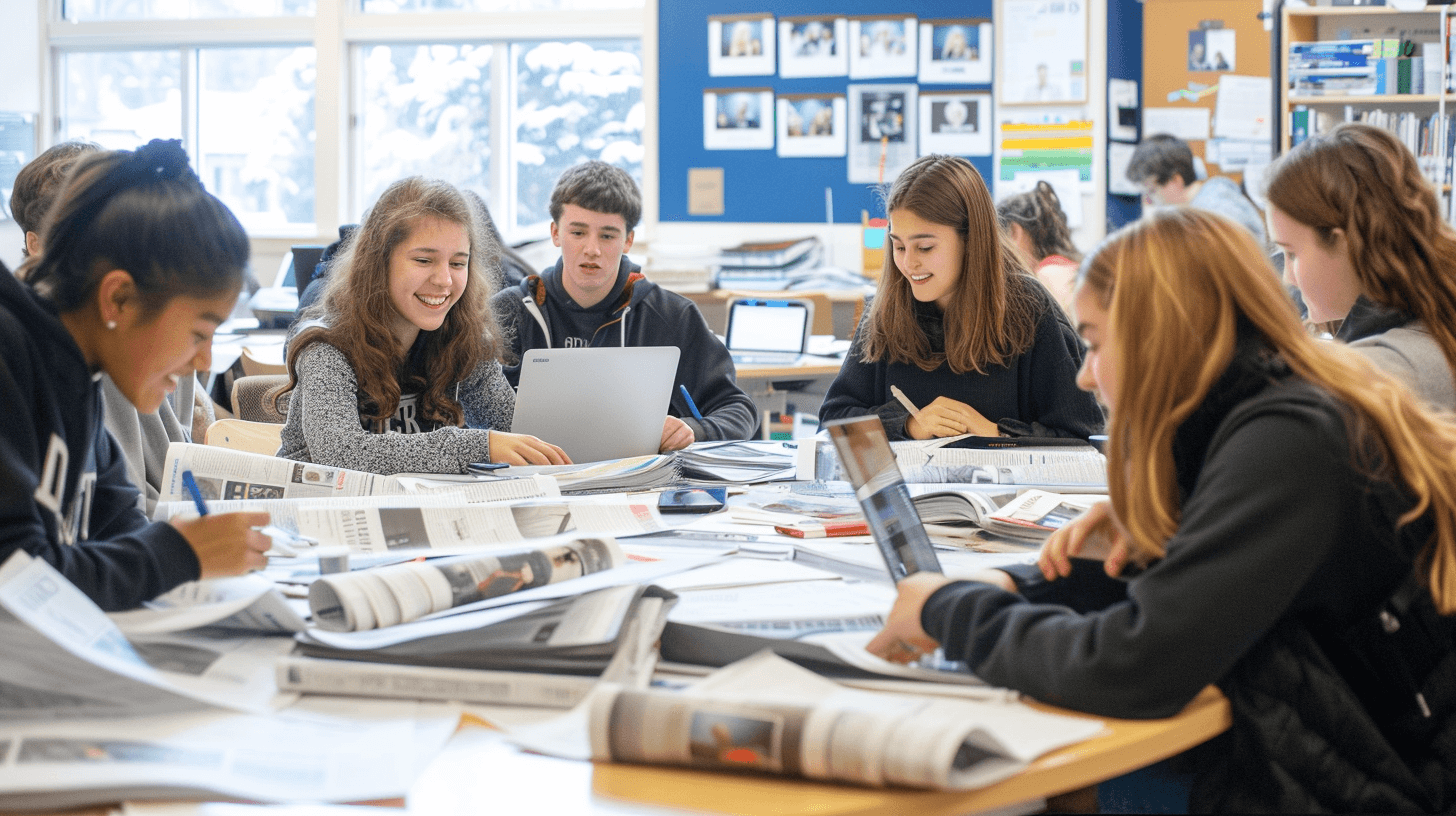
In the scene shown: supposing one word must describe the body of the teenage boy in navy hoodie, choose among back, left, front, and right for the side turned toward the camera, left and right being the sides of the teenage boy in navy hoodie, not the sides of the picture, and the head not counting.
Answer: front

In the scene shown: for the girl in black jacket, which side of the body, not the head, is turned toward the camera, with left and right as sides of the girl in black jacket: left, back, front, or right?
left

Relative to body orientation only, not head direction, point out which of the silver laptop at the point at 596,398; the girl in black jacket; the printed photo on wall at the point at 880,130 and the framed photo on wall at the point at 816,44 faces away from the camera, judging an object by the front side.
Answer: the silver laptop

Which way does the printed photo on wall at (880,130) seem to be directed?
toward the camera

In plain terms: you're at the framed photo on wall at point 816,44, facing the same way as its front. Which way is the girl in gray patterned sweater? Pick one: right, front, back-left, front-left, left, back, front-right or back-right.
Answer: front

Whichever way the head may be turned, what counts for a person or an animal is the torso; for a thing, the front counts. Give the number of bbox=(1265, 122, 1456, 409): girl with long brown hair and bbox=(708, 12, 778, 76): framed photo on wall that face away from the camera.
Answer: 0

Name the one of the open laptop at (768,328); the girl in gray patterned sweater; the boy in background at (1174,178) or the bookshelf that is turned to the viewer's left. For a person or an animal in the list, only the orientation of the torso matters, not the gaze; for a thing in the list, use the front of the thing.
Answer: the boy in background

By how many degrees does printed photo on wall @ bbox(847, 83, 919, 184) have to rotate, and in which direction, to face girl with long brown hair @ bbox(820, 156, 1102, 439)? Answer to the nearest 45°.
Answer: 0° — it already faces them

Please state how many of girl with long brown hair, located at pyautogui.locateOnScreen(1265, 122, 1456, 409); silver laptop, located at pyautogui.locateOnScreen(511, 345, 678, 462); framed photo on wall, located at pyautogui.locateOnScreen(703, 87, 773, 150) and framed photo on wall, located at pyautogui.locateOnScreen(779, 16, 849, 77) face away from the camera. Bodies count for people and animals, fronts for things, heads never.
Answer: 1

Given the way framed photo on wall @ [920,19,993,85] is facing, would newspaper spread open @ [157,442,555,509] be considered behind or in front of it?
in front

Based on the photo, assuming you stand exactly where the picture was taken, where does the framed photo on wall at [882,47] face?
facing the viewer

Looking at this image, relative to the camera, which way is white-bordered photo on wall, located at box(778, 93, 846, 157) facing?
toward the camera

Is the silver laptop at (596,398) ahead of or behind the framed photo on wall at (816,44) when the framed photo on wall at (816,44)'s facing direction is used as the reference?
ahead
